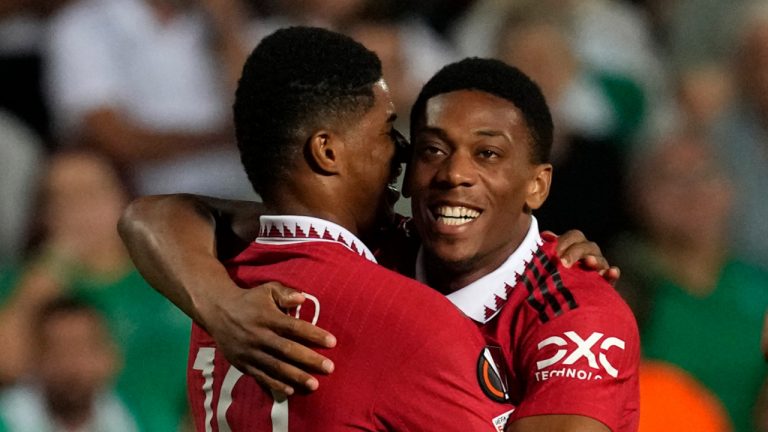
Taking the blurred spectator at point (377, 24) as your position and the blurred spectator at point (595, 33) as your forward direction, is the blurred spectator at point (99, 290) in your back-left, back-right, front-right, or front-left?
back-right

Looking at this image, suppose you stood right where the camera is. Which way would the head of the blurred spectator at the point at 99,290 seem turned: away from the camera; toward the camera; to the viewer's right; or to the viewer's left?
toward the camera

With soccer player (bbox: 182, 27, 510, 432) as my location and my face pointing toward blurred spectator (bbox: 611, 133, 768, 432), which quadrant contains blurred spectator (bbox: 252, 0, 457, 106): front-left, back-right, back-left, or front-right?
front-left

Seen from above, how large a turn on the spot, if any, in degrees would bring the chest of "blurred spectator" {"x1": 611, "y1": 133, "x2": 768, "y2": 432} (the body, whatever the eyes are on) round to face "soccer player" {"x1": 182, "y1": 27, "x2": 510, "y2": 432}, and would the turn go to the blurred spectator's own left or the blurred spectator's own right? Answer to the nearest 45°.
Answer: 0° — they already face them

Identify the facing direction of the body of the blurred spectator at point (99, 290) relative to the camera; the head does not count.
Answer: toward the camera

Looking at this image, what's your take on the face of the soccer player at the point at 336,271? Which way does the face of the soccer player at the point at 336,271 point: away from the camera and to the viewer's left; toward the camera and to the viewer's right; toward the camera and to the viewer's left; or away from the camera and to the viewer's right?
away from the camera and to the viewer's right

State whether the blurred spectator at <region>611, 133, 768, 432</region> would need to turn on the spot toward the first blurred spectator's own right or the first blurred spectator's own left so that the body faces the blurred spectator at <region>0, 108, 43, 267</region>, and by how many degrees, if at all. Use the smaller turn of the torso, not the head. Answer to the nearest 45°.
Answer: approximately 90° to the first blurred spectator's own right

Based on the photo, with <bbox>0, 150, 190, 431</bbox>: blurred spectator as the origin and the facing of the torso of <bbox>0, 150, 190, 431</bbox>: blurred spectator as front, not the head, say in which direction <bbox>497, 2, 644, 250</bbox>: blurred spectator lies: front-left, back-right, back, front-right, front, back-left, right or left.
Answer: left

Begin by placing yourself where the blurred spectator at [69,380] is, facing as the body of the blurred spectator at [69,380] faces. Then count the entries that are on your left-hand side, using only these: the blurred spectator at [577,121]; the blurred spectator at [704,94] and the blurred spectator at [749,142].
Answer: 3

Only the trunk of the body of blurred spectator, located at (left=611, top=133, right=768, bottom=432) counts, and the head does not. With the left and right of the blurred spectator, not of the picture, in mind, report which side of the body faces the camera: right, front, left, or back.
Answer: front

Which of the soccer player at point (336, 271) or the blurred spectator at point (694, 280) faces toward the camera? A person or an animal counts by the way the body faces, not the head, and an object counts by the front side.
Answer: the blurred spectator

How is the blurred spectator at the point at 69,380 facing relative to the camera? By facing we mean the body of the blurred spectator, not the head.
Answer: toward the camera

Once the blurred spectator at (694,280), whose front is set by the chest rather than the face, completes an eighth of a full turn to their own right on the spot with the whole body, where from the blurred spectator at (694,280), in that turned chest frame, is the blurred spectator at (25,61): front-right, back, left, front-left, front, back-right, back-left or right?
front-right

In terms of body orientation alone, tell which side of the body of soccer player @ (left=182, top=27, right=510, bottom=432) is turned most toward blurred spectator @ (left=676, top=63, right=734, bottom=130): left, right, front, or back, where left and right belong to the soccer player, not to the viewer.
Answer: front

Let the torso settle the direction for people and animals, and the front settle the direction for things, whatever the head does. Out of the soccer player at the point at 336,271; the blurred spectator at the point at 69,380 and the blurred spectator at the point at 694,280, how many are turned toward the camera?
2

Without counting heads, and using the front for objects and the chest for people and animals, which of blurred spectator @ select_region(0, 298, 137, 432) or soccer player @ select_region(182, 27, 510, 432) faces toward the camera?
the blurred spectator
